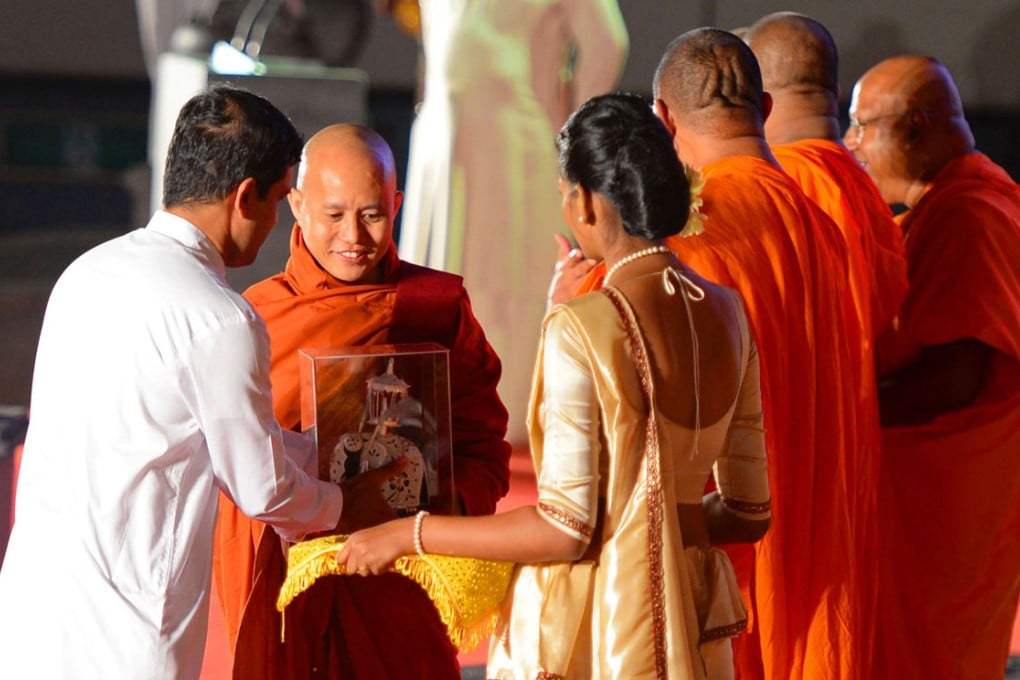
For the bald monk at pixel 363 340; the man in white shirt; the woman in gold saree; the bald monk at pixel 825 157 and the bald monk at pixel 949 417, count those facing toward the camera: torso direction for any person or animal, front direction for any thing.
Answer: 1

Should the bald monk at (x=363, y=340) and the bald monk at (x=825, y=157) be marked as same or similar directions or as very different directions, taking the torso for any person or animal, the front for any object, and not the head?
very different directions

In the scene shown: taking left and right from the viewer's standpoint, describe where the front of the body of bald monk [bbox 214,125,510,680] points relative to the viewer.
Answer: facing the viewer

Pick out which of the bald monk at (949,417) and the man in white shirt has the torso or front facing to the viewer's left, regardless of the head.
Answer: the bald monk

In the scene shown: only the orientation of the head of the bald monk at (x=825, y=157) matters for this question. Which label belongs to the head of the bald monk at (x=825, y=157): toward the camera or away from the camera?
away from the camera

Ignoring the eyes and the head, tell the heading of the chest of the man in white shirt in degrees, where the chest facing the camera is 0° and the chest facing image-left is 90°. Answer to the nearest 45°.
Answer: approximately 225°

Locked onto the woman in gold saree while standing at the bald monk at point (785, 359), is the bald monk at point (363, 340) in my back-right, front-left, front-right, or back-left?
front-right

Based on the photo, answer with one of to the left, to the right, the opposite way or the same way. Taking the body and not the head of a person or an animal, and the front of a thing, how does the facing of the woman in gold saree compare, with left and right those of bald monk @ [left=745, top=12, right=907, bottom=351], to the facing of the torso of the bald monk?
the same way

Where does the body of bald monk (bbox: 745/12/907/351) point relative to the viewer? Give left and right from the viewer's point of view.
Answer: facing away from the viewer and to the left of the viewer

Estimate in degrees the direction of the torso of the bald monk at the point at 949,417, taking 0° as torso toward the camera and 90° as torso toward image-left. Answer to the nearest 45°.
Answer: approximately 90°

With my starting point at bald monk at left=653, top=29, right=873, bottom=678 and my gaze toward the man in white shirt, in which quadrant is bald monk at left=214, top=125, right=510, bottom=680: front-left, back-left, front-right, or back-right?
front-right

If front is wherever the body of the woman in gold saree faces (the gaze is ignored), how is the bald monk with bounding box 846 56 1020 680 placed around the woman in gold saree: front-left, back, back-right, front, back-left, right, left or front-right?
right

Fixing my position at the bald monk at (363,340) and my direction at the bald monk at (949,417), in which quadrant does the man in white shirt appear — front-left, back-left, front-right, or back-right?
back-right

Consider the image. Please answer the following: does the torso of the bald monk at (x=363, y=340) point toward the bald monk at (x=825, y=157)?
no

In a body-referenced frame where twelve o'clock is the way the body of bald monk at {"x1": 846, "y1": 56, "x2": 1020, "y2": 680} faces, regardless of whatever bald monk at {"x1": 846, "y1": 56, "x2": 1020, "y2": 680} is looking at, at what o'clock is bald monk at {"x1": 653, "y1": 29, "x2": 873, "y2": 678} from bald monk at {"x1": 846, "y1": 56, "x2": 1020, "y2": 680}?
bald monk at {"x1": 653, "y1": 29, "x2": 873, "y2": 678} is roughly at 10 o'clock from bald monk at {"x1": 846, "y1": 56, "x2": 1020, "y2": 680}.
